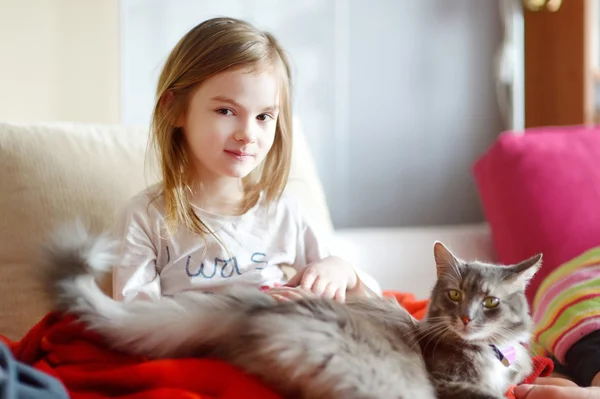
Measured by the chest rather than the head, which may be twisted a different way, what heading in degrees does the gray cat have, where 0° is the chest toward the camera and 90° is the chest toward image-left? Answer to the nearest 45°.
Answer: approximately 270°

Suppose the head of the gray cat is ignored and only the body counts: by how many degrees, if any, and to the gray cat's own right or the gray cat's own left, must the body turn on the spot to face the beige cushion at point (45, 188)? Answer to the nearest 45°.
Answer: approximately 135° to the gray cat's own left
